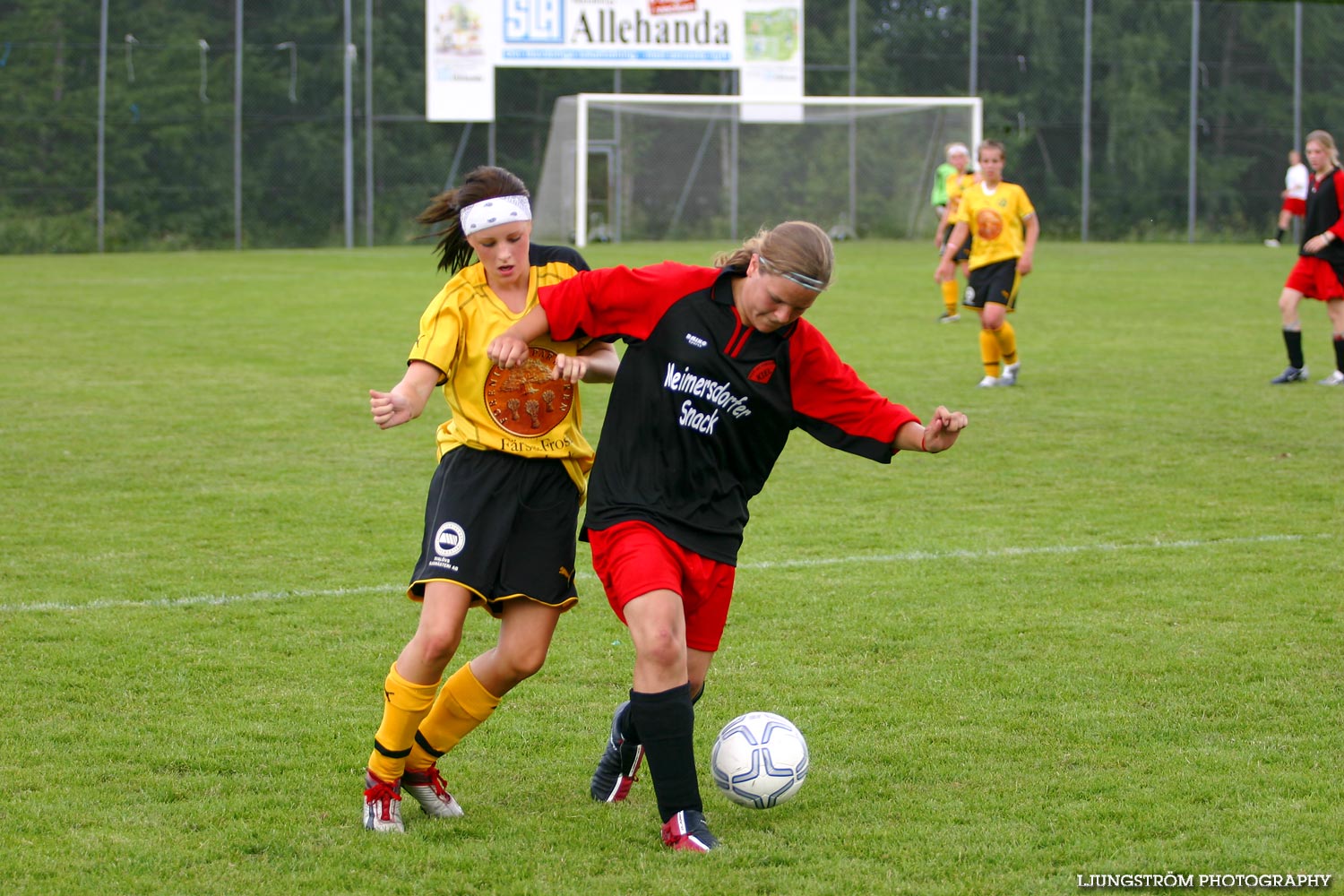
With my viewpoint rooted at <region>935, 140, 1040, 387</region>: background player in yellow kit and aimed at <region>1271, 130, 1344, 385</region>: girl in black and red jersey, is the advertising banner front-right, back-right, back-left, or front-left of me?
back-left

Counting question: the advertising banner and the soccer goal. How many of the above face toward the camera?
2

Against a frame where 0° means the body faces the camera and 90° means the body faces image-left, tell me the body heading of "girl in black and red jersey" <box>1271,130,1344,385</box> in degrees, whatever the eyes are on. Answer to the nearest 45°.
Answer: approximately 45°

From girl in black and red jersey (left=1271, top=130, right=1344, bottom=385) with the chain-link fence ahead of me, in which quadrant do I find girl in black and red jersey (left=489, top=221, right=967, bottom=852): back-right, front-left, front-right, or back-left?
back-left

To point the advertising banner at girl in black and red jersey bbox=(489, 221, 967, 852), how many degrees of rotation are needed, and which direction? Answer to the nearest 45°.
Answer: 0° — it already faces them

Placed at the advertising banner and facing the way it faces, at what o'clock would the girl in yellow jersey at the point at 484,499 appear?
The girl in yellow jersey is roughly at 12 o'clock from the advertising banner.

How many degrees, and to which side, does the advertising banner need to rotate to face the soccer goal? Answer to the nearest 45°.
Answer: approximately 45° to its left

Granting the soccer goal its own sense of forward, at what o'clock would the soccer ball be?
The soccer ball is roughly at 12 o'clock from the soccer goal.

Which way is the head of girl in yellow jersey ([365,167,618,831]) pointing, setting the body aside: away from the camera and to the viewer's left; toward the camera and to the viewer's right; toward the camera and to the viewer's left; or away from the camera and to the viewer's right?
toward the camera and to the viewer's right

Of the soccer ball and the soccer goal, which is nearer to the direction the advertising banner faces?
the soccer ball
